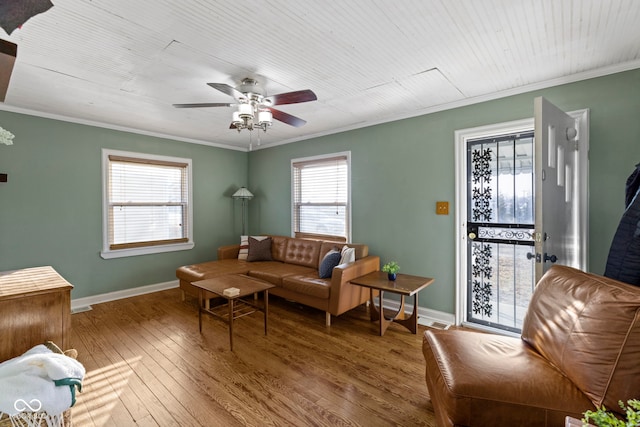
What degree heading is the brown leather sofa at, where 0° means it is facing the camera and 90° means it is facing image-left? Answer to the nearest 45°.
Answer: approximately 45°

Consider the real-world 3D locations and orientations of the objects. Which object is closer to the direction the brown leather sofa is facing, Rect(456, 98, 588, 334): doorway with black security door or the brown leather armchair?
the brown leather armchair

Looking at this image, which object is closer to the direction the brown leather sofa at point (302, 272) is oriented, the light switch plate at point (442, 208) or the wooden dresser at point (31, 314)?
the wooden dresser

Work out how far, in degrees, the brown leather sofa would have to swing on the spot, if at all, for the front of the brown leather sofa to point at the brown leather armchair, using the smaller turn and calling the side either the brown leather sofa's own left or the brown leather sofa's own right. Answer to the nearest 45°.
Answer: approximately 45° to the brown leather sofa's own left

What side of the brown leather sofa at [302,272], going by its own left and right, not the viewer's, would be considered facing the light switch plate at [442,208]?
left

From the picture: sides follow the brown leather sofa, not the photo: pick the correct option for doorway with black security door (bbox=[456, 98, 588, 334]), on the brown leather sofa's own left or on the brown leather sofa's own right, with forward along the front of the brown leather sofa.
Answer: on the brown leather sofa's own left
